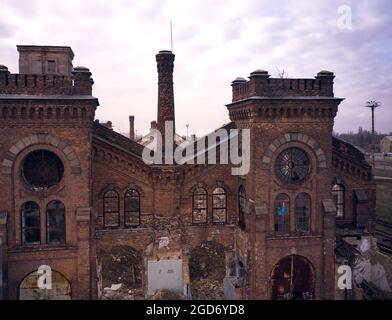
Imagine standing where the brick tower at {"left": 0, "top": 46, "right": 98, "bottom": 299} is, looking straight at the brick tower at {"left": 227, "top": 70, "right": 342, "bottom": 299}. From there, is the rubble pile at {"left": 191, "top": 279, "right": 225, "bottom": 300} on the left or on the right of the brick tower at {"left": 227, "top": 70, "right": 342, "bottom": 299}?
left

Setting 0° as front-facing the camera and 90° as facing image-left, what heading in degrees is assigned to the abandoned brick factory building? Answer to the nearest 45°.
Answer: approximately 0°
